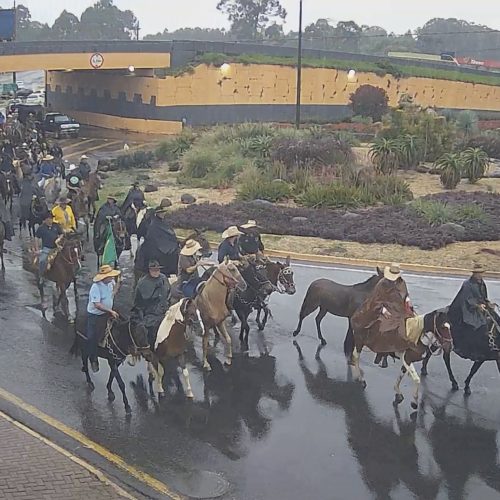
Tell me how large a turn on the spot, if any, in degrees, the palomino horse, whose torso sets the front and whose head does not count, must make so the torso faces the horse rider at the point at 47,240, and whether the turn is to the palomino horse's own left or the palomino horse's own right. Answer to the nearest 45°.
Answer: approximately 180°

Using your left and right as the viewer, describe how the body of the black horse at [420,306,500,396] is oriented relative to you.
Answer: facing to the right of the viewer

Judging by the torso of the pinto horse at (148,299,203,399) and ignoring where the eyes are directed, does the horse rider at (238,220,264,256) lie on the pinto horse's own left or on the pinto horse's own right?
on the pinto horse's own left

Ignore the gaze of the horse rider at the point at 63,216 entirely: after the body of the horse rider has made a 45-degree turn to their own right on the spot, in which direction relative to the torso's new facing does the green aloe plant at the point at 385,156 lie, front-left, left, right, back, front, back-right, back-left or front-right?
back-left

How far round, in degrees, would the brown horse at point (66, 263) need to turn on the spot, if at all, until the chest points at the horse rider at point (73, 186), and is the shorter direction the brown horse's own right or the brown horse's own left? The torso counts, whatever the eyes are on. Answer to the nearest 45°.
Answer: approximately 135° to the brown horse's own left

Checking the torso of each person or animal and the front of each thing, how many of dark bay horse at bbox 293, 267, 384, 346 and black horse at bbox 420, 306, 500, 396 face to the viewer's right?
2

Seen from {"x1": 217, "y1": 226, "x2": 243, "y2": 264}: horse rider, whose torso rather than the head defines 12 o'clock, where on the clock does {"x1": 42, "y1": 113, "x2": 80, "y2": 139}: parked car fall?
The parked car is roughly at 7 o'clock from the horse rider.

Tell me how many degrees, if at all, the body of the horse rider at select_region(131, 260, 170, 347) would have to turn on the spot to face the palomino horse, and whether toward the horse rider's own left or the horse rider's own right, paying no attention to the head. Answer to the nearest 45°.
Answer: approximately 90° to the horse rider's own left

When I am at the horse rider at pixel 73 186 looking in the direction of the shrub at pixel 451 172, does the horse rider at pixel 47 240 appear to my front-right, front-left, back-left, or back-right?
back-right
